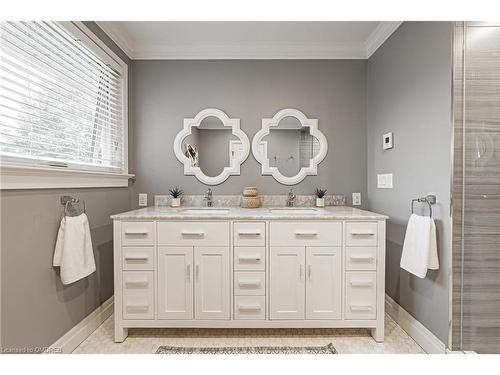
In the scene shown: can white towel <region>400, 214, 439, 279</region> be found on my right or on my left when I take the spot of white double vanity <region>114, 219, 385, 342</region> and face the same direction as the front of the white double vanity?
on my left

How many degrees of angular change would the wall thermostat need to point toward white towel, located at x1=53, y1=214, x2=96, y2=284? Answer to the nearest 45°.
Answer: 0° — it already faces it

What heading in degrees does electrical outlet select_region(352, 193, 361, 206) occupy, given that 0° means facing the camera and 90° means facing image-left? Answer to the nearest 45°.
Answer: approximately 0°

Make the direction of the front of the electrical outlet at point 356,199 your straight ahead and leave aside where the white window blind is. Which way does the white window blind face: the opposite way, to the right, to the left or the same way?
to the left

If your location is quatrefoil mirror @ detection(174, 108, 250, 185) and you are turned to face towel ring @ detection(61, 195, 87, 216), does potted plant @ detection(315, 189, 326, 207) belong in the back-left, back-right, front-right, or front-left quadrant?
back-left

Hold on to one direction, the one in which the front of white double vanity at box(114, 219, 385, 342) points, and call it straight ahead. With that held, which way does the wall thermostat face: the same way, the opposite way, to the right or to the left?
to the right

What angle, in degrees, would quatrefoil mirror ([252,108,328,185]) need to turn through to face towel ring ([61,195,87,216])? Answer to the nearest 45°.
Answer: approximately 45° to its right
